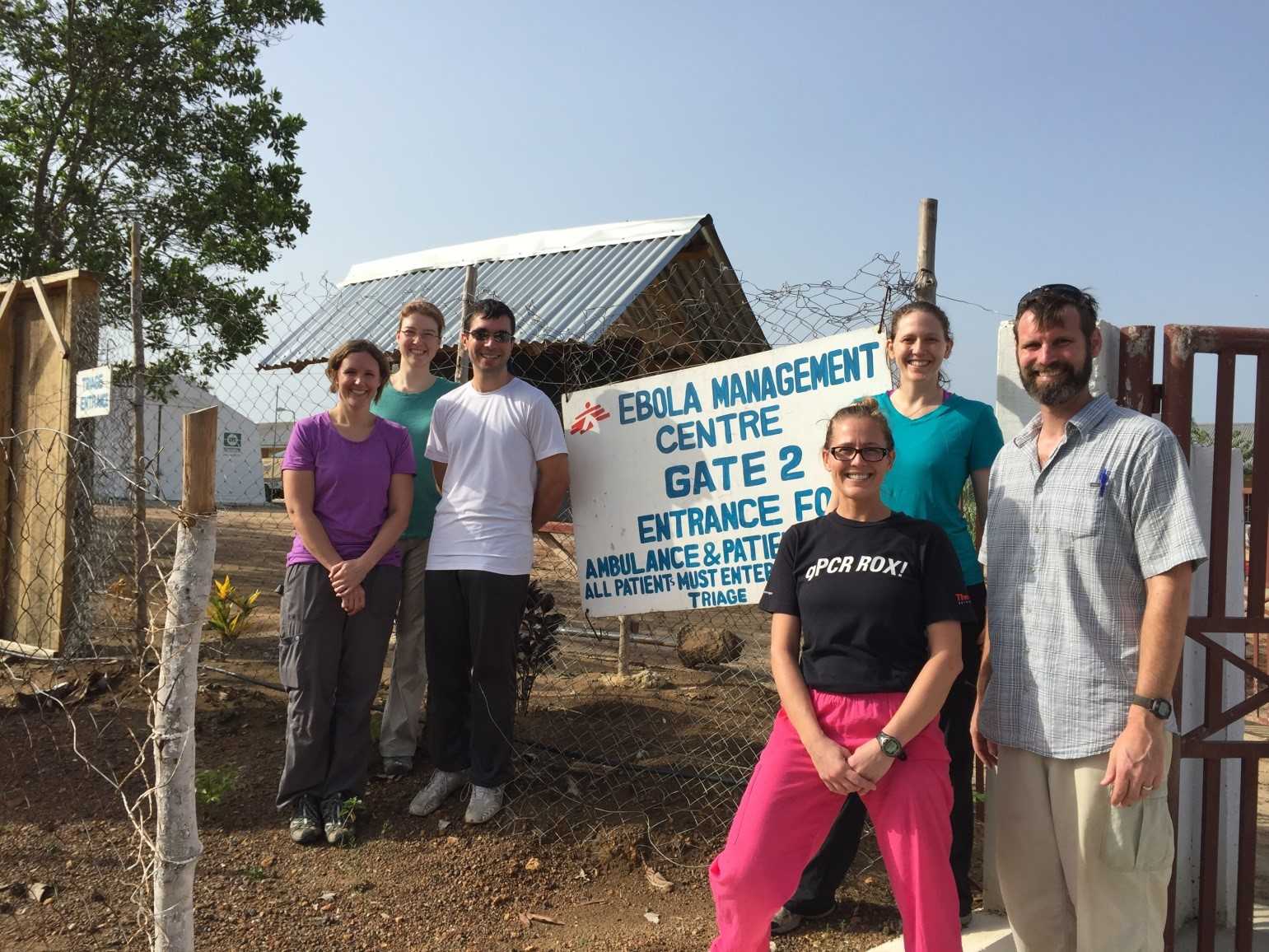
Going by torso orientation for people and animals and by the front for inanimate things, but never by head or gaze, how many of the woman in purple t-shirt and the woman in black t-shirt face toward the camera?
2

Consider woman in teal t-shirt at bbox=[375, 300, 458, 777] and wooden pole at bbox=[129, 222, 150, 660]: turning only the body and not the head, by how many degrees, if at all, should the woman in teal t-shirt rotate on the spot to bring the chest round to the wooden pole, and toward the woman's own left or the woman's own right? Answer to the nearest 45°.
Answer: approximately 135° to the woman's own right

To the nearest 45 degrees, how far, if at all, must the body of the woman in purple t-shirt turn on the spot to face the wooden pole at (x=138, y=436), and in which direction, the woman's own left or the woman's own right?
approximately 135° to the woman's own right

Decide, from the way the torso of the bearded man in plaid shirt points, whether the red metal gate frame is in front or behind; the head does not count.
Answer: behind

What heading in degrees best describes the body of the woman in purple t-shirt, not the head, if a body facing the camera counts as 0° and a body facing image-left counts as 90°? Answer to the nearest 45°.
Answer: approximately 0°

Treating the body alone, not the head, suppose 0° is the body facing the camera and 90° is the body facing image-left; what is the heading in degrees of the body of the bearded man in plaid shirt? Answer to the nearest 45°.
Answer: approximately 45°

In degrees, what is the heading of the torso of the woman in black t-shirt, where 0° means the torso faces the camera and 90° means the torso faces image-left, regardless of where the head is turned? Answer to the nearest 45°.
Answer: approximately 0°
